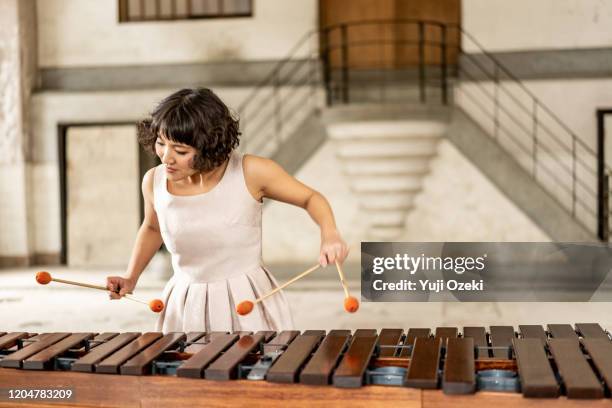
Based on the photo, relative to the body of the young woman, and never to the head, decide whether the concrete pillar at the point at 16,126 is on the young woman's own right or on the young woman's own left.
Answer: on the young woman's own right

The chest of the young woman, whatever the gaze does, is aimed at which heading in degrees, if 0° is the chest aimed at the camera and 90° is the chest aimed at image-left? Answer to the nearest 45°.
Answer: approximately 45°

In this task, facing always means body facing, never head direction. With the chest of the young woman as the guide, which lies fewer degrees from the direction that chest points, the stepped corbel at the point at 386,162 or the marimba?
the marimba

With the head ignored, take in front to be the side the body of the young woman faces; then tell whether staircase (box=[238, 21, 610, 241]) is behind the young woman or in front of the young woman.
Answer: behind

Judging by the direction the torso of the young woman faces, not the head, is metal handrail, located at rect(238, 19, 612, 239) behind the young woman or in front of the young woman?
behind

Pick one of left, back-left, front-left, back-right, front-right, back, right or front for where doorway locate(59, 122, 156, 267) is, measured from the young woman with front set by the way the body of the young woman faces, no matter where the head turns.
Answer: back-right

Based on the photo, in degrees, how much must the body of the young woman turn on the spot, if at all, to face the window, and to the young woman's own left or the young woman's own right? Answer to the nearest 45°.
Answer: approximately 135° to the young woman's own right

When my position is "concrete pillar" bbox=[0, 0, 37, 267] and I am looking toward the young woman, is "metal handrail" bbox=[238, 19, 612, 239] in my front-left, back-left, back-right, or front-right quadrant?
front-left

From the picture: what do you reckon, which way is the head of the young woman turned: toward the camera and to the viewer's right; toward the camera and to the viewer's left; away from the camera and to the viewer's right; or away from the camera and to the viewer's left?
toward the camera and to the viewer's left
